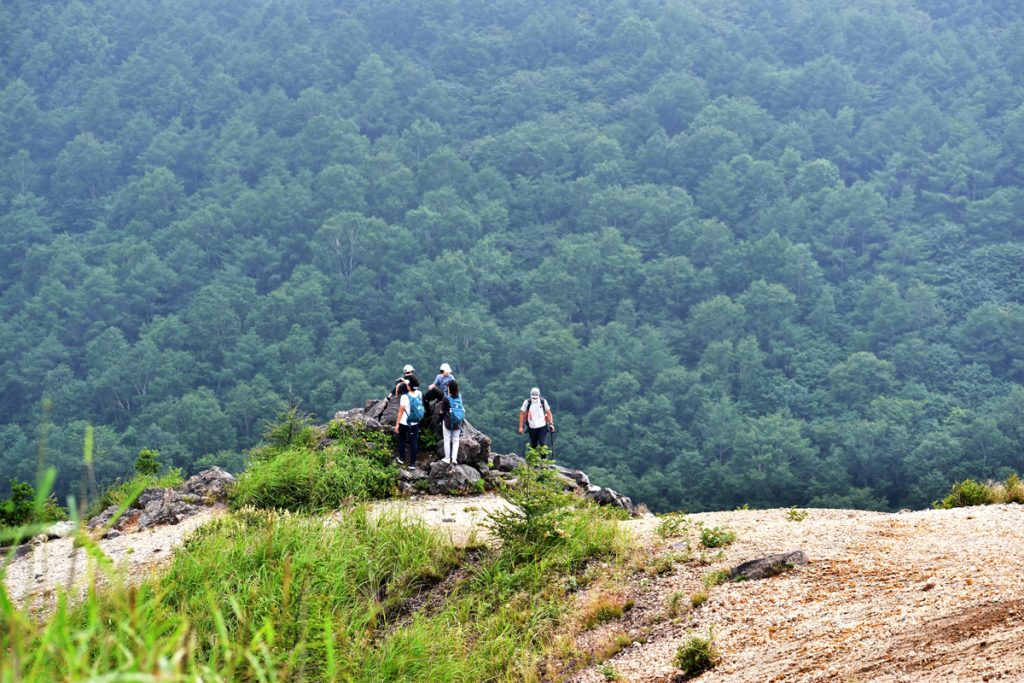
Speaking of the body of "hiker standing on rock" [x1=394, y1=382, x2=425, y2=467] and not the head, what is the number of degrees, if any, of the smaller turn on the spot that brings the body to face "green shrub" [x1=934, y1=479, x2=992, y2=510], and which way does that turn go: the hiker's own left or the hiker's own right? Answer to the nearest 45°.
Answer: approximately 135° to the hiker's own right

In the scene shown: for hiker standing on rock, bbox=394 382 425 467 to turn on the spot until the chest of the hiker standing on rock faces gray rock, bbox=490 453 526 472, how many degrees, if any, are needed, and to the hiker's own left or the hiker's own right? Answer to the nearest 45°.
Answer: approximately 90° to the hiker's own right

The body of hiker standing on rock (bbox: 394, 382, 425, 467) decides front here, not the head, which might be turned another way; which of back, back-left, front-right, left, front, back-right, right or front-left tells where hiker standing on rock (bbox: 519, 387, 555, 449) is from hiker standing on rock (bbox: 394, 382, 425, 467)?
back-right

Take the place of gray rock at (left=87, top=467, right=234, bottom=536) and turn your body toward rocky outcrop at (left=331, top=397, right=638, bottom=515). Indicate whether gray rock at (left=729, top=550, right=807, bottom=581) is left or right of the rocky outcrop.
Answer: right

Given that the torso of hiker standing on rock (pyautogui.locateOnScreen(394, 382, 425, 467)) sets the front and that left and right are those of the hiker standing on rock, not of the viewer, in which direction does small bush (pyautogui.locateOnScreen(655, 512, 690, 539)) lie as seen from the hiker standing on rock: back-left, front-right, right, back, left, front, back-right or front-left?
back

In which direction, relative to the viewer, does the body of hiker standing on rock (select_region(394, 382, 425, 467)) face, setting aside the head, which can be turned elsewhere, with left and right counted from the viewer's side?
facing away from the viewer and to the left of the viewer

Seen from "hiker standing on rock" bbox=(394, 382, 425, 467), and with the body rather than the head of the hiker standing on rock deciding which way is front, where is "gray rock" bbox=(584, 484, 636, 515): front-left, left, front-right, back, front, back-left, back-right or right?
back-right

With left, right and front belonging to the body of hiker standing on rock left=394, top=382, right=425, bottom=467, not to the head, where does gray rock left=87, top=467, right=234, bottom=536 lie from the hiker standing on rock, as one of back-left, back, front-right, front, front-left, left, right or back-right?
front-left

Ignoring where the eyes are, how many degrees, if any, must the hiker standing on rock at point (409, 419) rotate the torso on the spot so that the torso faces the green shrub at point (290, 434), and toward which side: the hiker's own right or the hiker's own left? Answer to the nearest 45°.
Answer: approximately 45° to the hiker's own left
